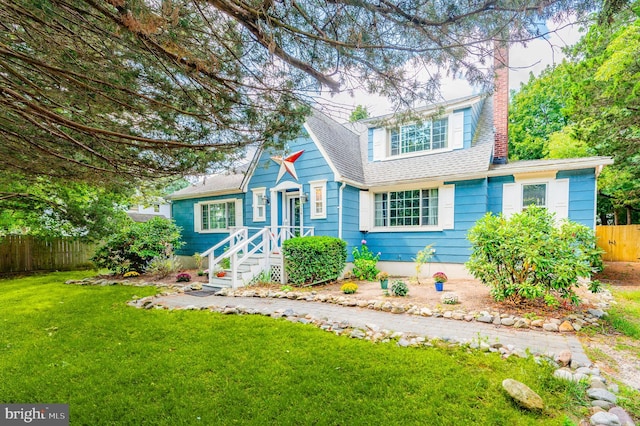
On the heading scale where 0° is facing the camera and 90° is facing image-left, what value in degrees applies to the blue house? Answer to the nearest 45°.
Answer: approximately 45°

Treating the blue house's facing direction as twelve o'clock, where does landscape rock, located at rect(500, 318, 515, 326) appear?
The landscape rock is roughly at 10 o'clock from the blue house.

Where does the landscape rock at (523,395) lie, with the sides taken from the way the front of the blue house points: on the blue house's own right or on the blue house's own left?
on the blue house's own left

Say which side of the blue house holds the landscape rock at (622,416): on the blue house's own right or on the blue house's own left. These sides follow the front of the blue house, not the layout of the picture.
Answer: on the blue house's own left

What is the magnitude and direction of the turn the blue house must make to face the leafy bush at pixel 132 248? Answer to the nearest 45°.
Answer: approximately 45° to its right

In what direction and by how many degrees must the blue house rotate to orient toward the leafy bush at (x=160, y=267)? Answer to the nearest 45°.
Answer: approximately 45° to its right

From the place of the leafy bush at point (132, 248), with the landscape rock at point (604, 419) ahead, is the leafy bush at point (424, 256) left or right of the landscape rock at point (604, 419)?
left

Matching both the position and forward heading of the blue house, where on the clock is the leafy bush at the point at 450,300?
The leafy bush is roughly at 10 o'clock from the blue house.
